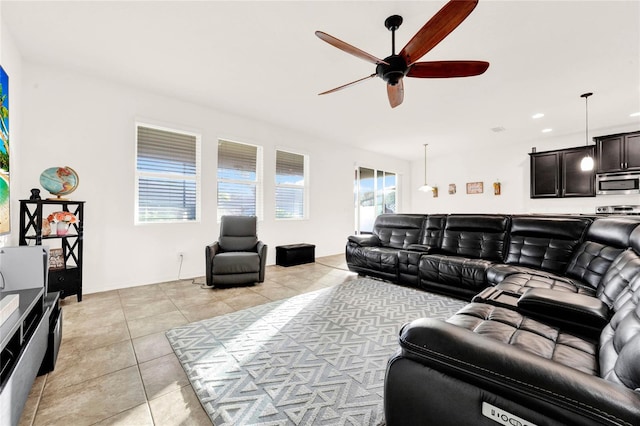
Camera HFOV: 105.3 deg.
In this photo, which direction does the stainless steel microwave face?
toward the camera

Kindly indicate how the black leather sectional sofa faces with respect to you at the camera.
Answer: facing the viewer and to the left of the viewer

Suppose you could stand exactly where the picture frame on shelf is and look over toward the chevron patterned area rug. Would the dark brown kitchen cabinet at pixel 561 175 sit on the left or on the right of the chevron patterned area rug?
left

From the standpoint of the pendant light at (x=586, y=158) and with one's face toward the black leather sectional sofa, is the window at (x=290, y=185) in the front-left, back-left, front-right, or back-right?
front-right

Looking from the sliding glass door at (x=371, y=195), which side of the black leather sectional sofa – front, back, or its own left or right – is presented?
right

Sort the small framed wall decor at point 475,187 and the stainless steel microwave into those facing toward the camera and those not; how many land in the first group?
2

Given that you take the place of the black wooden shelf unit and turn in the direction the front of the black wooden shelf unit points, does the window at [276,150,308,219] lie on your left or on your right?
on your left

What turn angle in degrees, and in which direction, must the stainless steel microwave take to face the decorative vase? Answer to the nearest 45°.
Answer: approximately 45° to its right

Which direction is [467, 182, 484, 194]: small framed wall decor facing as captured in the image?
toward the camera

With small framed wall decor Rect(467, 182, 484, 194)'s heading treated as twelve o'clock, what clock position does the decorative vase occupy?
The decorative vase is roughly at 1 o'clock from the small framed wall decor.

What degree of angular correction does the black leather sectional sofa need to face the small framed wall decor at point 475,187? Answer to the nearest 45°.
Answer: approximately 135° to its right

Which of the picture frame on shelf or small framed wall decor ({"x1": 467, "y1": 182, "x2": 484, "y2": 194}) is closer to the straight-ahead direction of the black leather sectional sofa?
the picture frame on shelf

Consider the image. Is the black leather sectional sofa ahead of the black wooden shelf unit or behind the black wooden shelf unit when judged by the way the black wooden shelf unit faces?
ahead

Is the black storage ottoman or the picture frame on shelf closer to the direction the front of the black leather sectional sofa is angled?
the picture frame on shelf

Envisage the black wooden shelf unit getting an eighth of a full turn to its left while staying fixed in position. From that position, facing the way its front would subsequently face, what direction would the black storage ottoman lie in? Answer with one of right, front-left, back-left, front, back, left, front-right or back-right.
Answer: front

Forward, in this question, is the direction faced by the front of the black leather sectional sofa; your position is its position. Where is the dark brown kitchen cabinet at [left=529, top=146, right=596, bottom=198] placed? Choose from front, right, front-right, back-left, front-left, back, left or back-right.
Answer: back-right

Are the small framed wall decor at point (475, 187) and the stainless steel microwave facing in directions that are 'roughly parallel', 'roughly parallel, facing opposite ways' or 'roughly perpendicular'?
roughly parallel
